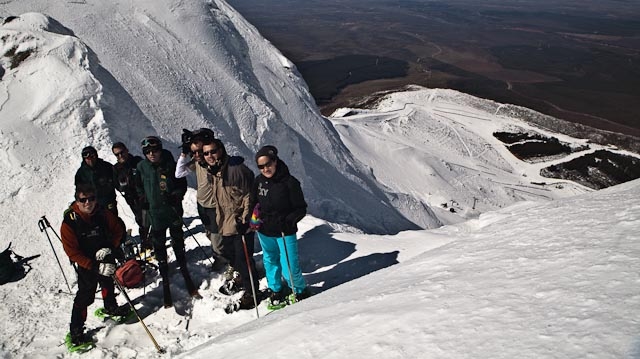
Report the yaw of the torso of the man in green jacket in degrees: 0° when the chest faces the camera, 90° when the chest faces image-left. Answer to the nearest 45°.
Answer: approximately 0°

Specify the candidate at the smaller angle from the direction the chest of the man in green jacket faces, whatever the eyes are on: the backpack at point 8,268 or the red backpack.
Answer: the red backpack

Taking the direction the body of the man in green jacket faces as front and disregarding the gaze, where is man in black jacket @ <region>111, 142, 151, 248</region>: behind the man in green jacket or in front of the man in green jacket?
behind

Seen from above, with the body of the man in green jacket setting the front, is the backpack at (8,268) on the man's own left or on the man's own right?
on the man's own right

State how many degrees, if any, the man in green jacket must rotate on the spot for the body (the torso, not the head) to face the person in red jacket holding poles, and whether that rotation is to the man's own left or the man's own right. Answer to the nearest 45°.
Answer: approximately 45° to the man's own right

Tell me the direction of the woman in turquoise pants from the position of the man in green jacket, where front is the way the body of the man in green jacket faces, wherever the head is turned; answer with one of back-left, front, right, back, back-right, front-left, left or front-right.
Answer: front-left

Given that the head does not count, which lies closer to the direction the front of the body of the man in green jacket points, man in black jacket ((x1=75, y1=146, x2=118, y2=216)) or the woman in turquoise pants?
the woman in turquoise pants

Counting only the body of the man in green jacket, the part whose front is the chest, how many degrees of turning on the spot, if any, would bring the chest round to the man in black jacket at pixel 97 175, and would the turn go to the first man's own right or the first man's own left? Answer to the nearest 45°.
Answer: approximately 135° to the first man's own right

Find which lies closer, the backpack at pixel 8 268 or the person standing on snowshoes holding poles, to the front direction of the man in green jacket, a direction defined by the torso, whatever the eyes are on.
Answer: the person standing on snowshoes holding poles

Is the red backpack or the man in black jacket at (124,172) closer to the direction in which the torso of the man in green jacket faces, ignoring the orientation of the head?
the red backpack

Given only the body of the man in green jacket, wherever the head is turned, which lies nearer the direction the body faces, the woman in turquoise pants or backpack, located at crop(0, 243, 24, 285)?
the woman in turquoise pants
